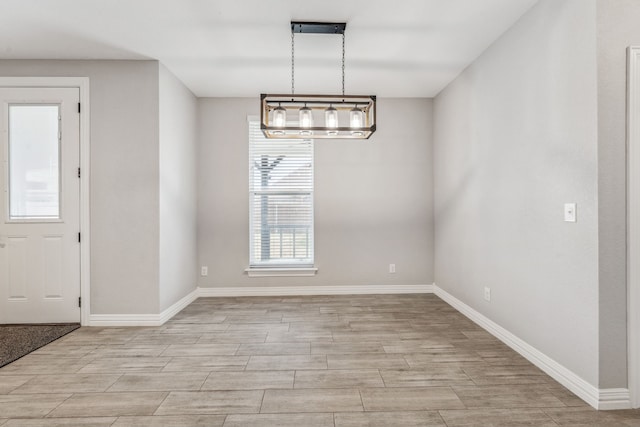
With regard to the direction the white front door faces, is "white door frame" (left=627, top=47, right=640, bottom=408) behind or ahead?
ahead

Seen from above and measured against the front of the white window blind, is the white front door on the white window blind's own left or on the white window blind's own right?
on the white window blind's own right

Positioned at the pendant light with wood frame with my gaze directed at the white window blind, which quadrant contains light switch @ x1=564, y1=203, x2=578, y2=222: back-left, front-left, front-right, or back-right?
back-right

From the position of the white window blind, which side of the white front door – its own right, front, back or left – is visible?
left

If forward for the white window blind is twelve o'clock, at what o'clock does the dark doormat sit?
The dark doormat is roughly at 2 o'clock from the white window blind.

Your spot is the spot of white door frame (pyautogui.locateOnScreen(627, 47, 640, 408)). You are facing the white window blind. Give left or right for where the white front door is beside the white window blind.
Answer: left

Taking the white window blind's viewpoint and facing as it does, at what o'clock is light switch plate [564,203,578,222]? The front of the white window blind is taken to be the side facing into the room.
The light switch plate is roughly at 11 o'clock from the white window blind.

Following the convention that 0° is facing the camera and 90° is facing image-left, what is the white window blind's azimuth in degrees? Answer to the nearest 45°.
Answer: approximately 0°

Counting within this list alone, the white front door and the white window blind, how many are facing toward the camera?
2

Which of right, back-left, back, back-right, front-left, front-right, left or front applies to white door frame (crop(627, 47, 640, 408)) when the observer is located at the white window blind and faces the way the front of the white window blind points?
front-left

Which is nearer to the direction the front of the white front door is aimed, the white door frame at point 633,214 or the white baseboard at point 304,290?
the white door frame

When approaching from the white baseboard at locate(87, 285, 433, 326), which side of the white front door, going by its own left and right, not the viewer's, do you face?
left

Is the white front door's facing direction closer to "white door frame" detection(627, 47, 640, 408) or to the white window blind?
the white door frame
